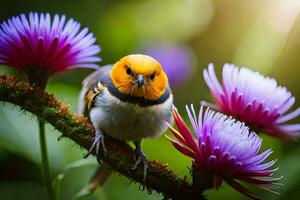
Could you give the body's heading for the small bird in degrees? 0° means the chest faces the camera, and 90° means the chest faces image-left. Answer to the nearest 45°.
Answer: approximately 0°

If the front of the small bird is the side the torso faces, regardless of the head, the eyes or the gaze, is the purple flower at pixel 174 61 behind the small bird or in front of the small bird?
behind
